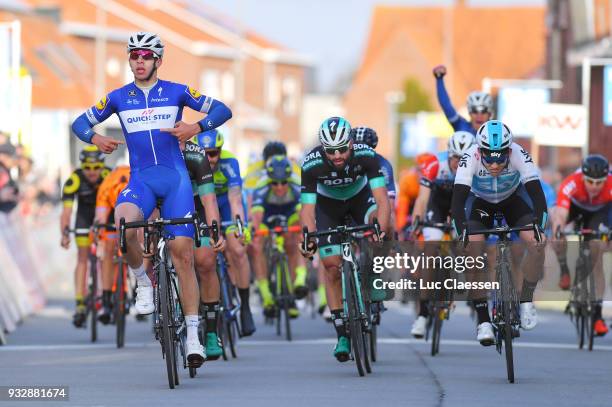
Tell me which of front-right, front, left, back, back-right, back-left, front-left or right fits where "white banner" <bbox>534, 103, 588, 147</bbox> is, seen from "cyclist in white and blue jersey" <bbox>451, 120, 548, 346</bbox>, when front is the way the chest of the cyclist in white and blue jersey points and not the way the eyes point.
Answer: back

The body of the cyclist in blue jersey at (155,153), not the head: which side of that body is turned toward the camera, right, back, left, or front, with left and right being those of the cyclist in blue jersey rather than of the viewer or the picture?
front

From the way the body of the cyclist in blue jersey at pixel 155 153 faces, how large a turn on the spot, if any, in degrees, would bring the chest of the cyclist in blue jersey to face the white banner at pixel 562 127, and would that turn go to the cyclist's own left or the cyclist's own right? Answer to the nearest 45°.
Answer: approximately 135° to the cyclist's own left

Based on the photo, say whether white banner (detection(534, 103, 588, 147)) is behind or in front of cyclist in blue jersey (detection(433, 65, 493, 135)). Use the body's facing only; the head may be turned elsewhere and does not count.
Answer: behind

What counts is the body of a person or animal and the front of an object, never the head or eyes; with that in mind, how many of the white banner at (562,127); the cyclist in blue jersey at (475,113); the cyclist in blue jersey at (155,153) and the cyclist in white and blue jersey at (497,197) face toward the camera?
4

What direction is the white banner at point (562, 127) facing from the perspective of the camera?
toward the camera

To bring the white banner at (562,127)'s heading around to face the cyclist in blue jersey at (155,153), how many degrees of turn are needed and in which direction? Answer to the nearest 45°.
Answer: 0° — it already faces them

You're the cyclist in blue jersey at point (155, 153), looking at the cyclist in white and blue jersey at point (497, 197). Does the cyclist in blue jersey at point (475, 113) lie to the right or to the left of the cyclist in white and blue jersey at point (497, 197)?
left

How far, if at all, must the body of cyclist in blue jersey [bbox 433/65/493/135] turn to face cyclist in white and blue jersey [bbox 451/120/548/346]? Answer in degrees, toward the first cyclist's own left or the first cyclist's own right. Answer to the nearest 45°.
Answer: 0° — they already face them

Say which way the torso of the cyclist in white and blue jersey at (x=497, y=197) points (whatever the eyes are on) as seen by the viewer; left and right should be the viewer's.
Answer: facing the viewer

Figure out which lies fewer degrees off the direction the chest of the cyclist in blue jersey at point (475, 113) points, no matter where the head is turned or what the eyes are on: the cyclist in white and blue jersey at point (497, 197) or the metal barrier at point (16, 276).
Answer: the cyclist in white and blue jersey
